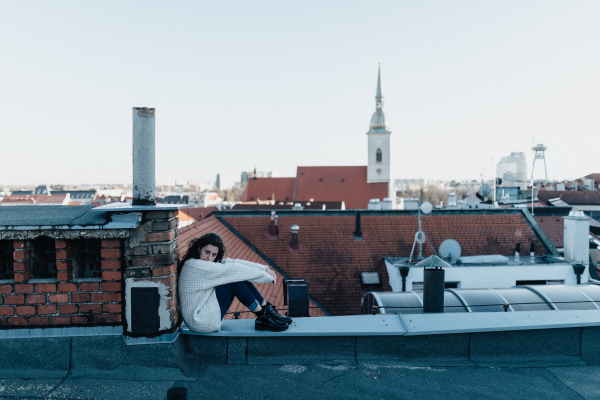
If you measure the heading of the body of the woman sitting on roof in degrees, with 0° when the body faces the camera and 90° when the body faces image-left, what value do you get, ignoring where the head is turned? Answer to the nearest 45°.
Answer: approximately 270°

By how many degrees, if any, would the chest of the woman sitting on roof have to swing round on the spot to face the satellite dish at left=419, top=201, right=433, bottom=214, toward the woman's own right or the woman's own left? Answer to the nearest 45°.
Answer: approximately 45° to the woman's own left

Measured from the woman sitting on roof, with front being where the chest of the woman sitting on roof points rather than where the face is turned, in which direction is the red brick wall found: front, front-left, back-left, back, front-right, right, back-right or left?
back
